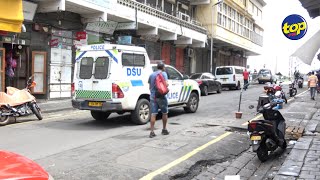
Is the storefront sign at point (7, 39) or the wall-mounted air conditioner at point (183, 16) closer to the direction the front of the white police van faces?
the wall-mounted air conditioner

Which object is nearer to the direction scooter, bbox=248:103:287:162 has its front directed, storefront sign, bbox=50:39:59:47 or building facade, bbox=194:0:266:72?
the building facade

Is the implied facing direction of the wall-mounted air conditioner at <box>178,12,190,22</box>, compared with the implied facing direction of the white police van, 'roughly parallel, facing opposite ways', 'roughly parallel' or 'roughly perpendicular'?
roughly perpendicular

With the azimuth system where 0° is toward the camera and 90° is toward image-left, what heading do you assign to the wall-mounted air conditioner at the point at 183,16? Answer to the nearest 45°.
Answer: approximately 315°

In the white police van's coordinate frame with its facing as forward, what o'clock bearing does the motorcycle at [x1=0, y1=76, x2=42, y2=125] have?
The motorcycle is roughly at 8 o'clock from the white police van.

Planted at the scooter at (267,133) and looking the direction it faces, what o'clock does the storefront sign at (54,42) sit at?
The storefront sign is roughly at 9 o'clock from the scooter.

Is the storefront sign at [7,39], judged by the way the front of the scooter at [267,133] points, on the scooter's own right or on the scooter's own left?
on the scooter's own left

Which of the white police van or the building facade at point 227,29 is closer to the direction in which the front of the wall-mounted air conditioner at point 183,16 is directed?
the white police van

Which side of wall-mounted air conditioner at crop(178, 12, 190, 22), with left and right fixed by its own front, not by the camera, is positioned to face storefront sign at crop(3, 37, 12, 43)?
right

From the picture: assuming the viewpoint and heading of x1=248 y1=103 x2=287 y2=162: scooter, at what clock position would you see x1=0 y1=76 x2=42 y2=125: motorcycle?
x1=0 y1=76 x2=42 y2=125: motorcycle is roughly at 8 o'clock from x1=248 y1=103 x2=287 y2=162: scooter.

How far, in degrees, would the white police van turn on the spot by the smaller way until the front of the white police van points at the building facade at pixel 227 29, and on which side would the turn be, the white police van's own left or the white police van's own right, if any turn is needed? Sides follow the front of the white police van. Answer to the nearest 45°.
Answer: approximately 45° to the white police van's own left

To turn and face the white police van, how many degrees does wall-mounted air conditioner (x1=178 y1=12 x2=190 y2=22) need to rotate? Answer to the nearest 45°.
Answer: approximately 45° to its right
